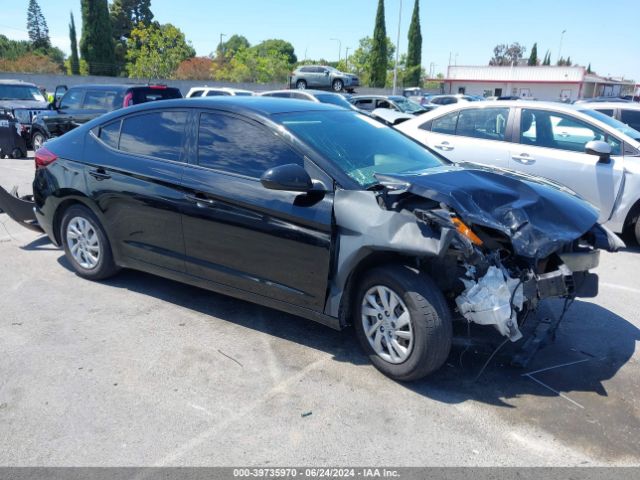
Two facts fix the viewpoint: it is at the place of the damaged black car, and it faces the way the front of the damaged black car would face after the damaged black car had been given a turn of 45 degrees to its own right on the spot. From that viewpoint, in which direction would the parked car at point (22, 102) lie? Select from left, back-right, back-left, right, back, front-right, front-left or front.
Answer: back-right

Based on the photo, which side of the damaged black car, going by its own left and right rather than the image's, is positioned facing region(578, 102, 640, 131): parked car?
left

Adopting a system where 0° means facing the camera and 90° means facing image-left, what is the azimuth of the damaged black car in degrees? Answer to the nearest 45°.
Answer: approximately 315°

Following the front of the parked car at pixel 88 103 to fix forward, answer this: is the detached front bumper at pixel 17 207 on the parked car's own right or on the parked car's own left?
on the parked car's own left

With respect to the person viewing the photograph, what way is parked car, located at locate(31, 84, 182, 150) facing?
facing away from the viewer and to the left of the viewer

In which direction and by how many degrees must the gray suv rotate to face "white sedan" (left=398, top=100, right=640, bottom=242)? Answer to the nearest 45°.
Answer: approximately 45° to its right

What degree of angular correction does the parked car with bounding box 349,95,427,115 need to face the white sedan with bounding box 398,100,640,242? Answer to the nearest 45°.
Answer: approximately 45° to its right

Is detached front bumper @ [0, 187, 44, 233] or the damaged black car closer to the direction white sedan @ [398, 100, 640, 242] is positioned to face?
the damaged black car

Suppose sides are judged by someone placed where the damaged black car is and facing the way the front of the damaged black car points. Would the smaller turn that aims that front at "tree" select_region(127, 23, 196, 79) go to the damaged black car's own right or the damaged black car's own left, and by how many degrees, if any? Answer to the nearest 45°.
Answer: approximately 135° to the damaged black car's own left

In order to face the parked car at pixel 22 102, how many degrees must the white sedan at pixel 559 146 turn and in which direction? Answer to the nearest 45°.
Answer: approximately 135° to its right
